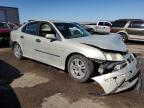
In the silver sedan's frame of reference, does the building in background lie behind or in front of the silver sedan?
behind

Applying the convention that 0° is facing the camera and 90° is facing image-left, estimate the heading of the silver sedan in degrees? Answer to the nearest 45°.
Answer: approximately 315°
